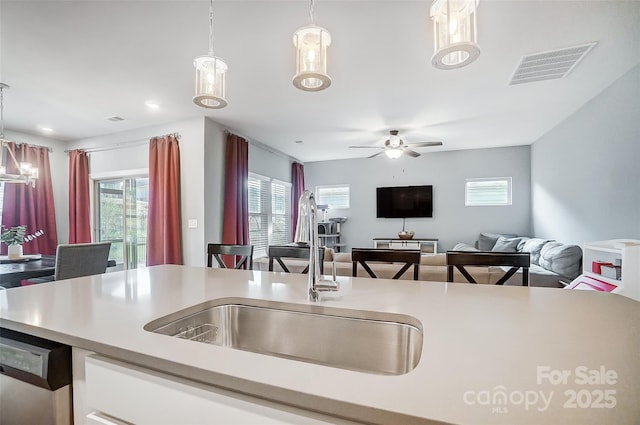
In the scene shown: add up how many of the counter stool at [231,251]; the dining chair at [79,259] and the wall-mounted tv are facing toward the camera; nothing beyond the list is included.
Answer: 2

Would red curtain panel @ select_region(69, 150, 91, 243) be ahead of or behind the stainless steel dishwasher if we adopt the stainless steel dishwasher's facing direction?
behind

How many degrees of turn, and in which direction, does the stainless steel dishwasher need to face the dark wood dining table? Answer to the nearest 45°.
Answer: approximately 135° to its right

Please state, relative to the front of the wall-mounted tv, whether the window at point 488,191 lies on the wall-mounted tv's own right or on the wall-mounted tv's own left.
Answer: on the wall-mounted tv's own left

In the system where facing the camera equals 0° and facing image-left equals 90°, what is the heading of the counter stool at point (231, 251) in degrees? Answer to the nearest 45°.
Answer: approximately 0°

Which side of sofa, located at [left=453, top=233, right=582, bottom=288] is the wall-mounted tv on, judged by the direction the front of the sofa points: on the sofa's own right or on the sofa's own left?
on the sofa's own right

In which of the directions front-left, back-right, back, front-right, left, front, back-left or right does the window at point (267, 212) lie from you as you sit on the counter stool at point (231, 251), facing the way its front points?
back

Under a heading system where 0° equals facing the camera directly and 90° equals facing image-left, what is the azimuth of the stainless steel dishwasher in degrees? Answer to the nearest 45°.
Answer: approximately 45°

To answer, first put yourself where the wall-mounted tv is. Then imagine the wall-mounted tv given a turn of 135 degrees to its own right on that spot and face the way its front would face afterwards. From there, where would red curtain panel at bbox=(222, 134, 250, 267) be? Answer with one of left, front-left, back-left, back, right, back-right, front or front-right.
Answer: left

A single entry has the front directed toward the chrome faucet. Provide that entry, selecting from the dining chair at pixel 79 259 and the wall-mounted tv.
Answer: the wall-mounted tv

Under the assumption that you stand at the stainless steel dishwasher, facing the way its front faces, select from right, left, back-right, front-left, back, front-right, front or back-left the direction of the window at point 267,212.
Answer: back
